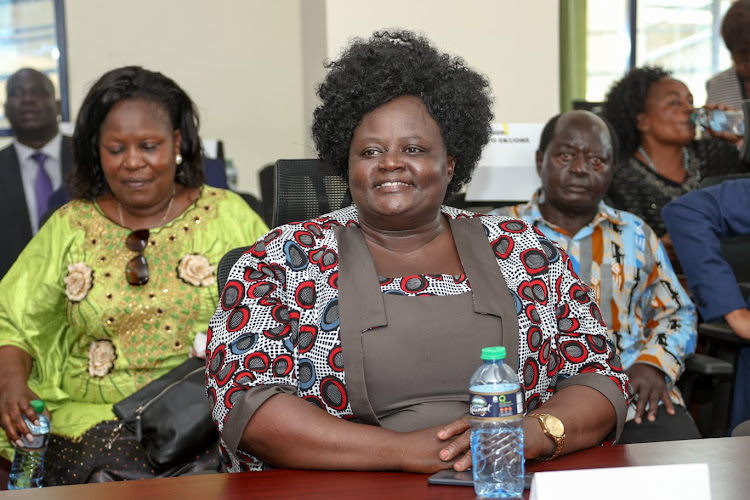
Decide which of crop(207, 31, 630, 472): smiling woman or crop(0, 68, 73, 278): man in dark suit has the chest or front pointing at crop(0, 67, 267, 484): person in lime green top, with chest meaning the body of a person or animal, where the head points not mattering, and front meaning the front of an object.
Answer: the man in dark suit

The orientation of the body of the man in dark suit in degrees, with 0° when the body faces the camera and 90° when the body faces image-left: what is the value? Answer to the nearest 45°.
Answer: approximately 0°

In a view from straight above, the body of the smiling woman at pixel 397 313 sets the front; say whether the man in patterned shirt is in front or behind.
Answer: behind

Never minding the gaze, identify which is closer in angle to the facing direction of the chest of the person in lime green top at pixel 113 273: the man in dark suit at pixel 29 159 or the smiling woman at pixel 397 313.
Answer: the smiling woman

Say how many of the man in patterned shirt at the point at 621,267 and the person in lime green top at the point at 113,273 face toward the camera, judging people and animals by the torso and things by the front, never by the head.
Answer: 2
